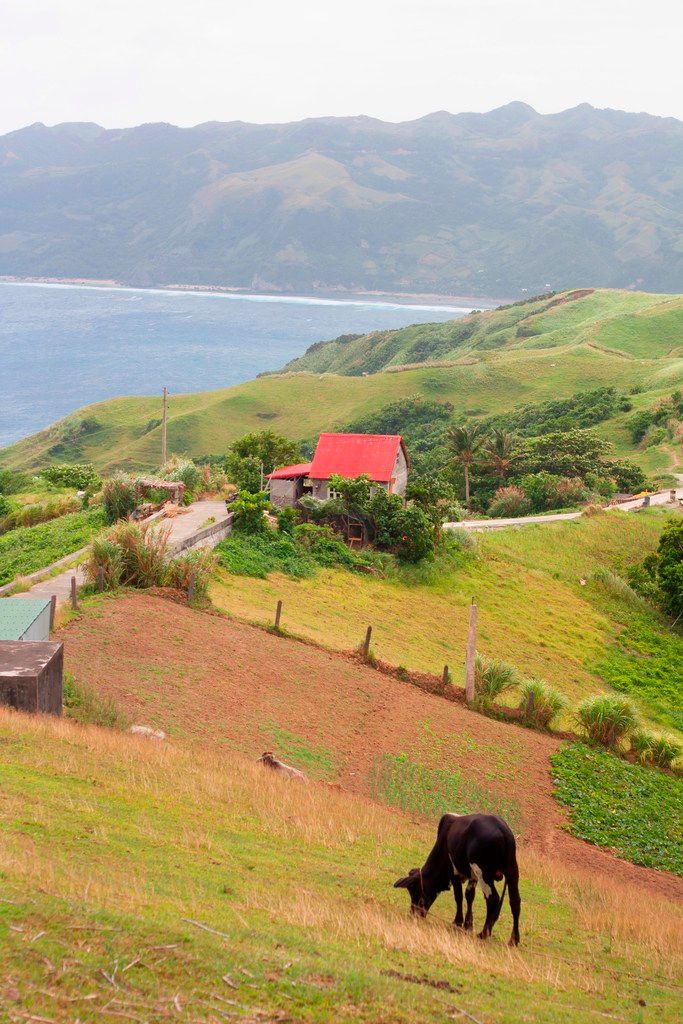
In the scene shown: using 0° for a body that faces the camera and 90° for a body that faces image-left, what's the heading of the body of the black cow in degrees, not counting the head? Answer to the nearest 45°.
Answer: approximately 135°

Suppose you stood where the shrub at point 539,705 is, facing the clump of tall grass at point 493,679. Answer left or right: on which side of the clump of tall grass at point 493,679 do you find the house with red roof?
right

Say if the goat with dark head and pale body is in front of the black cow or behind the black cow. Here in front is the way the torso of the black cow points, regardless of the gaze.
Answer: in front

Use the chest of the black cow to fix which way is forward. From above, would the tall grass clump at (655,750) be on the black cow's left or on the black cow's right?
on the black cow's right

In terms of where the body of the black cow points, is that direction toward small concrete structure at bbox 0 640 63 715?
yes

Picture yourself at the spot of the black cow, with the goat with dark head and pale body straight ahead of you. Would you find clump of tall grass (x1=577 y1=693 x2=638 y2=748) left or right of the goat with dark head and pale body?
right

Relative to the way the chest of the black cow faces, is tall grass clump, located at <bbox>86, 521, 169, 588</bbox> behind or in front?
in front

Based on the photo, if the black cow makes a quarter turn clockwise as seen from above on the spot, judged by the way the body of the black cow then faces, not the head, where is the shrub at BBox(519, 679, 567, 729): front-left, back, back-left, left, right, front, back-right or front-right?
front-left

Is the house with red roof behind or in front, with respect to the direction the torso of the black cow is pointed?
in front

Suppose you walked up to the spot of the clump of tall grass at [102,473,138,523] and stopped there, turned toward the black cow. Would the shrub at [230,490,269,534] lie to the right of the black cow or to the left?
left

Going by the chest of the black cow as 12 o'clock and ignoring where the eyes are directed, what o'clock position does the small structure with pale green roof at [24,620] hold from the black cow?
The small structure with pale green roof is roughly at 12 o'clock from the black cow.
